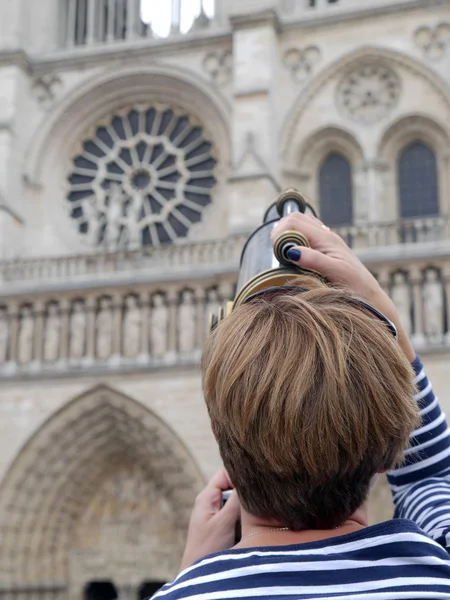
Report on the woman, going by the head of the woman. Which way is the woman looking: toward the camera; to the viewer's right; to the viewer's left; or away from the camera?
away from the camera

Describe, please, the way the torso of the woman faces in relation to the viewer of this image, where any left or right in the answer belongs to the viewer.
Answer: facing away from the viewer
